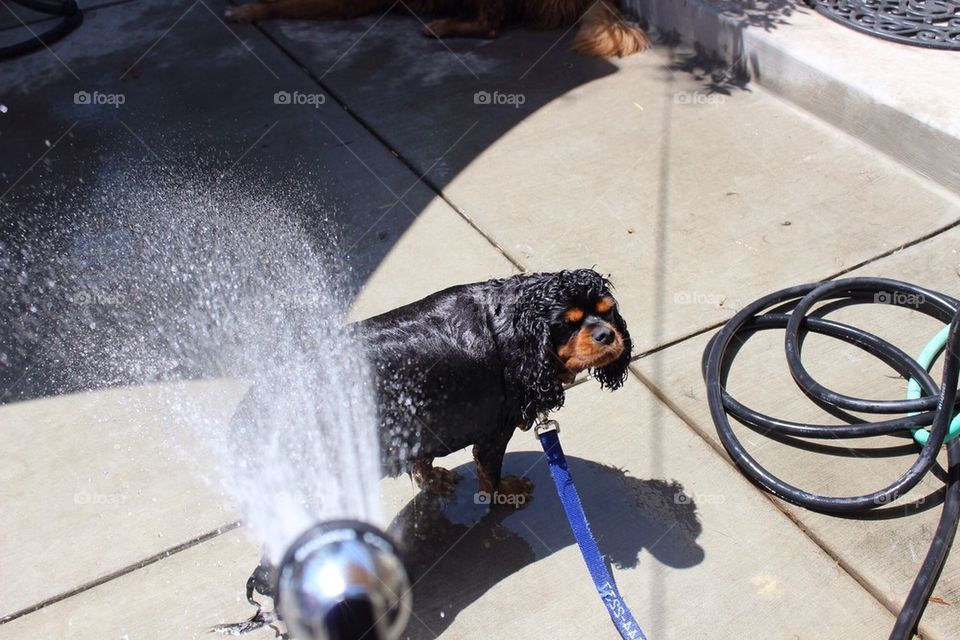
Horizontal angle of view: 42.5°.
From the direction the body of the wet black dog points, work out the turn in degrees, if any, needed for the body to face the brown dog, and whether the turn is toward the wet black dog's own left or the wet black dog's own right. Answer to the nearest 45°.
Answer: approximately 90° to the wet black dog's own left

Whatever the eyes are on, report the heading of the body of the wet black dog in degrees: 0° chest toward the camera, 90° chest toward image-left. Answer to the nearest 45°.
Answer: approximately 270°

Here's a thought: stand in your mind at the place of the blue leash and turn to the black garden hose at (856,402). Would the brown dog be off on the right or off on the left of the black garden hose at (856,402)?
left

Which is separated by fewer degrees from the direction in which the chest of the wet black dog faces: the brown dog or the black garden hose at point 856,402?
the black garden hose
